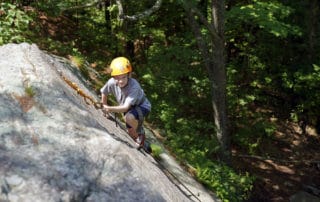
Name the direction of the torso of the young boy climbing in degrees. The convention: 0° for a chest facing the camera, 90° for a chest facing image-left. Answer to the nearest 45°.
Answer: approximately 45°

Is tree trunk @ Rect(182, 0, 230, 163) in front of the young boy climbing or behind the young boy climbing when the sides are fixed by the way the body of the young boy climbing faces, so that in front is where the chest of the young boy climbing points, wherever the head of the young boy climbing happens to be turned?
behind

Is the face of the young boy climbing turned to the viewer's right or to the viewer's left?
to the viewer's left
